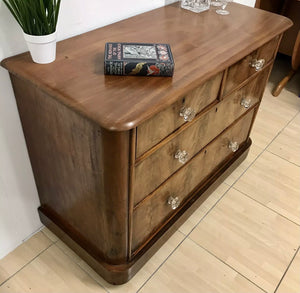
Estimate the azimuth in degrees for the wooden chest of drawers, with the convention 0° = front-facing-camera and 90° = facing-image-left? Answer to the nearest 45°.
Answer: approximately 315°
